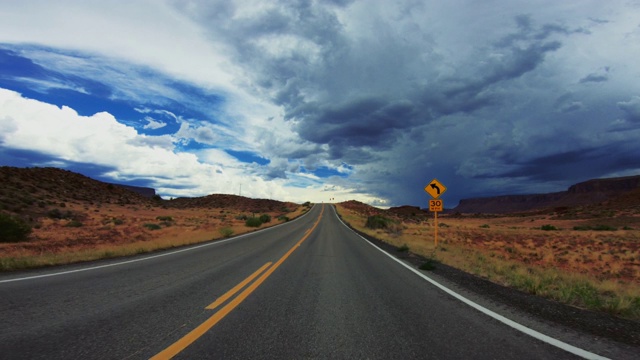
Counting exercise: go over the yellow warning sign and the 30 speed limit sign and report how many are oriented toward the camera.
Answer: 2

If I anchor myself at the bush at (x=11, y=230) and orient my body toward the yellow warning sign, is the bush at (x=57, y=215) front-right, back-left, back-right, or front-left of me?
back-left

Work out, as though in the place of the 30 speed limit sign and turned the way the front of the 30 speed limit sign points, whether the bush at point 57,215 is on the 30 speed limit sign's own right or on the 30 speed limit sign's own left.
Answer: on the 30 speed limit sign's own right

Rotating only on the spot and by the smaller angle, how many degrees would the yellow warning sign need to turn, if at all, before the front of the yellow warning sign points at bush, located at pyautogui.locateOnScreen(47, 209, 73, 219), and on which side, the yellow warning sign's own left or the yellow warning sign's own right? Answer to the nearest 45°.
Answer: approximately 90° to the yellow warning sign's own right

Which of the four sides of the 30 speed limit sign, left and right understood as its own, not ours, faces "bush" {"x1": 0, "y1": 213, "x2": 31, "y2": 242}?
right

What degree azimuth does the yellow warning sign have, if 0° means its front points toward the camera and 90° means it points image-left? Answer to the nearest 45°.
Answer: approximately 0°
